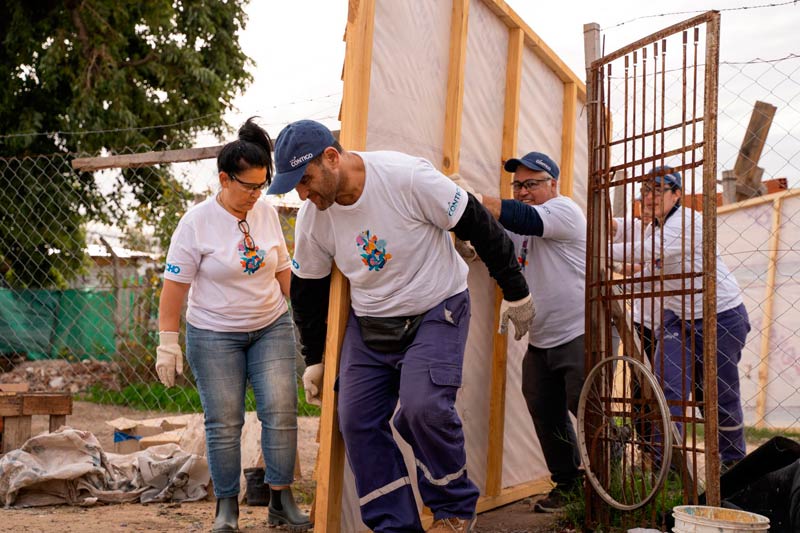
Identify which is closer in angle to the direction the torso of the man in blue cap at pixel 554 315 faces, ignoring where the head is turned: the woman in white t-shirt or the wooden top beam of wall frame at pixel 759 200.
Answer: the woman in white t-shirt

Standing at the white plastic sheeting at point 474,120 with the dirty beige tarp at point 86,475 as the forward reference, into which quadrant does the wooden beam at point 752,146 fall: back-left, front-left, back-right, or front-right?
back-right

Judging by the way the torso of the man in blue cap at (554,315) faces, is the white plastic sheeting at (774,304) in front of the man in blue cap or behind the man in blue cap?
behind

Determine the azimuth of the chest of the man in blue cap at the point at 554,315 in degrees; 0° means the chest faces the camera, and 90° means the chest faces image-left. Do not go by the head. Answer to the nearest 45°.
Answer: approximately 45°

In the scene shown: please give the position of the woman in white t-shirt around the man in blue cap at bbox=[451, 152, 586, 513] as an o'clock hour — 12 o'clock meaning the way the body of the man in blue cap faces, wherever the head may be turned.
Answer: The woman in white t-shirt is roughly at 1 o'clock from the man in blue cap.

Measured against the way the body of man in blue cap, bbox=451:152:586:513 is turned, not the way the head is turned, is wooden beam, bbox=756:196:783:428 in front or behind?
behind

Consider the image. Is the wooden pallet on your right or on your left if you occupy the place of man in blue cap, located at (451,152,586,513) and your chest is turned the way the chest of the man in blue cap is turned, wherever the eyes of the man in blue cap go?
on your right

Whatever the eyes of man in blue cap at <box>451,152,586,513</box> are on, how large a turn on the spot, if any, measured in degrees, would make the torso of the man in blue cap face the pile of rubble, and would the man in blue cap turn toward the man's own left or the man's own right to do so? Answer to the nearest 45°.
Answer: approximately 90° to the man's own right

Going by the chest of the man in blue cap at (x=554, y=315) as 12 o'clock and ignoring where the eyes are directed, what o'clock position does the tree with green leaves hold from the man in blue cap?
The tree with green leaves is roughly at 3 o'clock from the man in blue cap.
